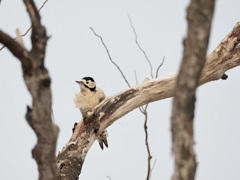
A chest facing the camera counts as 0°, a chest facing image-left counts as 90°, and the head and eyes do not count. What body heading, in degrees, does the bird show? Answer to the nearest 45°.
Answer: approximately 45°
